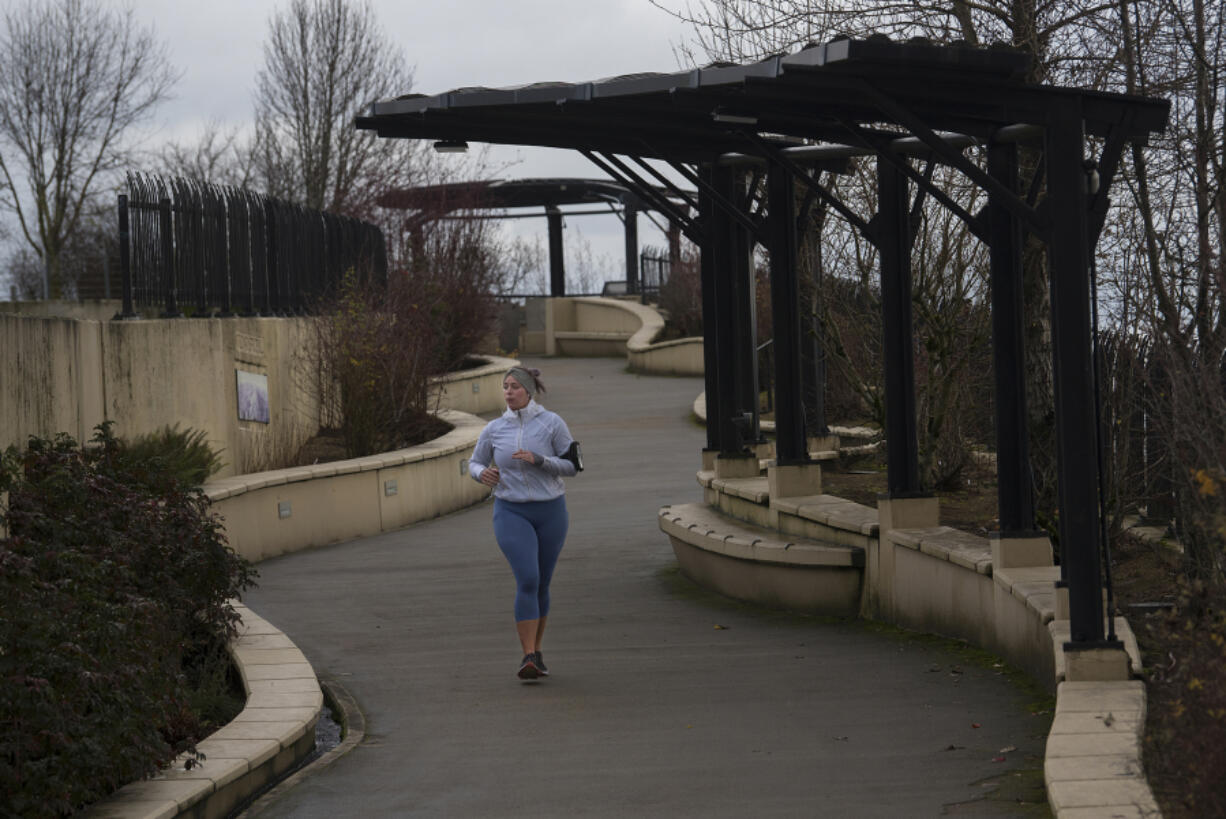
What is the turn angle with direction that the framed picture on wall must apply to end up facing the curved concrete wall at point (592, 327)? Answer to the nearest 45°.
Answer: approximately 135° to its left

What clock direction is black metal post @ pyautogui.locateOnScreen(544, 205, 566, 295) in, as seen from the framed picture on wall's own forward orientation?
The black metal post is roughly at 8 o'clock from the framed picture on wall.

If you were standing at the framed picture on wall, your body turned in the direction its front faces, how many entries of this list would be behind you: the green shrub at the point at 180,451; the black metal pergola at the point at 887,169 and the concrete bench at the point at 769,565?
0

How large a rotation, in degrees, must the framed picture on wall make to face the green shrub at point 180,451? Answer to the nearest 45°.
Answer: approximately 45° to its right

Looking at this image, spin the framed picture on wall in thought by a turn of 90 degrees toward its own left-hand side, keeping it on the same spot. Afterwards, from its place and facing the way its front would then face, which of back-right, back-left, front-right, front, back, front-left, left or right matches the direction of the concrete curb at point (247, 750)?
back-right

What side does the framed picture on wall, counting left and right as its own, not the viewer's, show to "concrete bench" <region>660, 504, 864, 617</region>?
front

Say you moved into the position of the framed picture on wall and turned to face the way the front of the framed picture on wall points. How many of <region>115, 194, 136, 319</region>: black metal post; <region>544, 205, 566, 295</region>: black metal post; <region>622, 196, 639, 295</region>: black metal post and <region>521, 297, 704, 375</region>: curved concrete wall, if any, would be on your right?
1

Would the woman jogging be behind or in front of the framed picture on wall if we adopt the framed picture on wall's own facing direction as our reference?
in front

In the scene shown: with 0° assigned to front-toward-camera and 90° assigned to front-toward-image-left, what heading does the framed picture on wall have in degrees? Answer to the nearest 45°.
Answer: approximately 315°

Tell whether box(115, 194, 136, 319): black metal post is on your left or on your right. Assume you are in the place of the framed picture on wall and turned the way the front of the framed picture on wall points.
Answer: on your right
